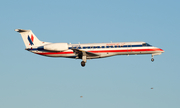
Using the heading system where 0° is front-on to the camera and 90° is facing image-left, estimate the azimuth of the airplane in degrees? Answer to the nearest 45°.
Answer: approximately 270°
